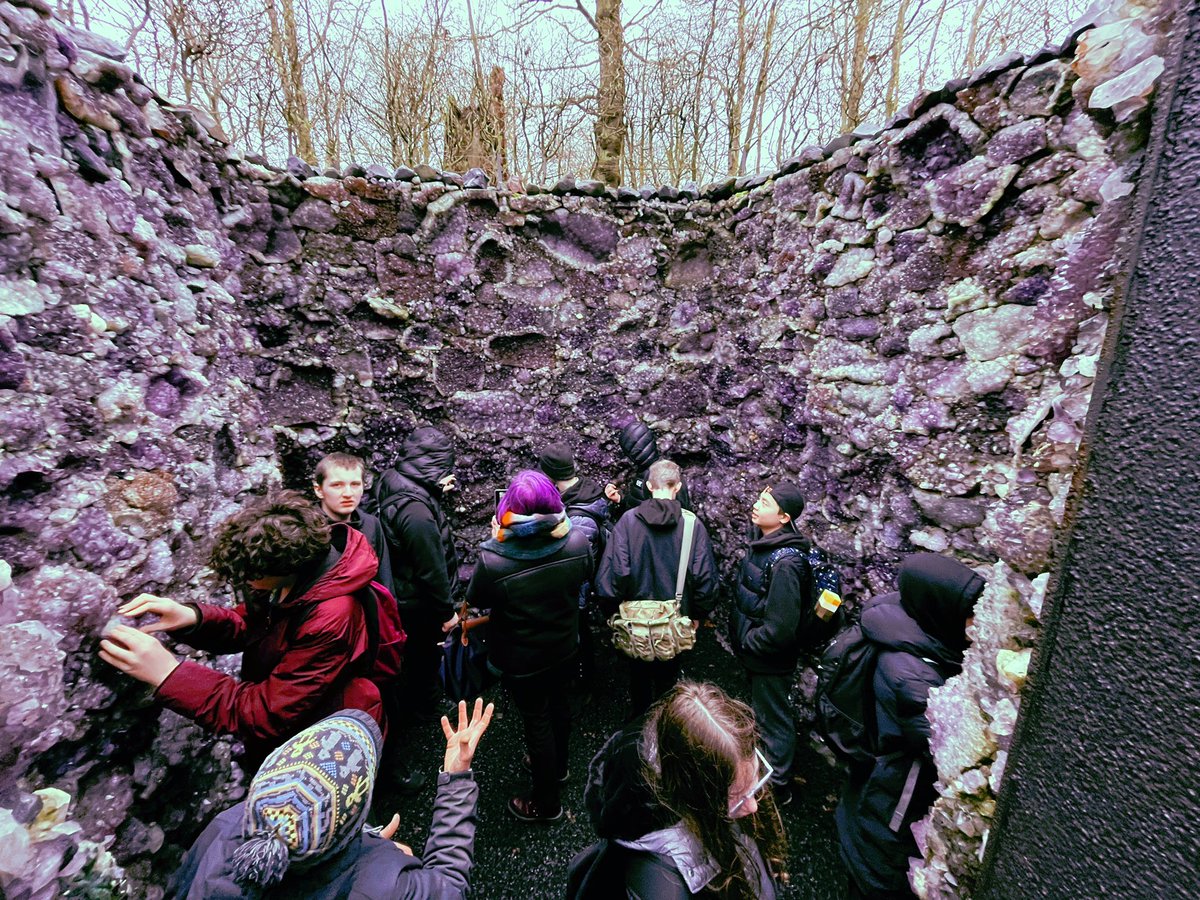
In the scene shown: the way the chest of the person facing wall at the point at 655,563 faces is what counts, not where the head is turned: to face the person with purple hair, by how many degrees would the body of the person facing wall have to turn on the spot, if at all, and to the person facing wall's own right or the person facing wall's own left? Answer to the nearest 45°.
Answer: approximately 135° to the person facing wall's own left

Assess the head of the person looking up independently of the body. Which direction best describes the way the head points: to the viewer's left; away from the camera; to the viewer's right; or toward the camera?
to the viewer's left

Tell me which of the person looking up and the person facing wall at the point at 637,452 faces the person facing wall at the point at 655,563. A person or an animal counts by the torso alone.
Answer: the person looking up

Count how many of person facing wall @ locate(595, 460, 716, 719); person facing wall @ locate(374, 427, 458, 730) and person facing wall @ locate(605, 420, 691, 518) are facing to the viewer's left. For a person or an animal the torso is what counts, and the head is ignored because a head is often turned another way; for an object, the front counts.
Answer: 0

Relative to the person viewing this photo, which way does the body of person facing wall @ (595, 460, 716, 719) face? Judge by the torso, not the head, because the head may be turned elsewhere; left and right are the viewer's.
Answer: facing away from the viewer

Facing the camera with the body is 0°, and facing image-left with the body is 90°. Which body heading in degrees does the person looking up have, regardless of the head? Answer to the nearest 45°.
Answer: approximately 90°

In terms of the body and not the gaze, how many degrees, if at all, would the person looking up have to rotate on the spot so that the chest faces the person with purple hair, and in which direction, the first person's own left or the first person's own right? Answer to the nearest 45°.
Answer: approximately 45° to the first person's own left

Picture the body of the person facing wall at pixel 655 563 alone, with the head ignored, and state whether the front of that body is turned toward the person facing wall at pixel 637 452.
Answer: yes

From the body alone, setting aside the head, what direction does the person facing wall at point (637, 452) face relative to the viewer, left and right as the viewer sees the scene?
facing away from the viewer

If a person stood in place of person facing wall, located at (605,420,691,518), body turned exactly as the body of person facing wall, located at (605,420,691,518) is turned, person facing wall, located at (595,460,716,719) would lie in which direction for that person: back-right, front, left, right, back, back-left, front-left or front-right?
back
